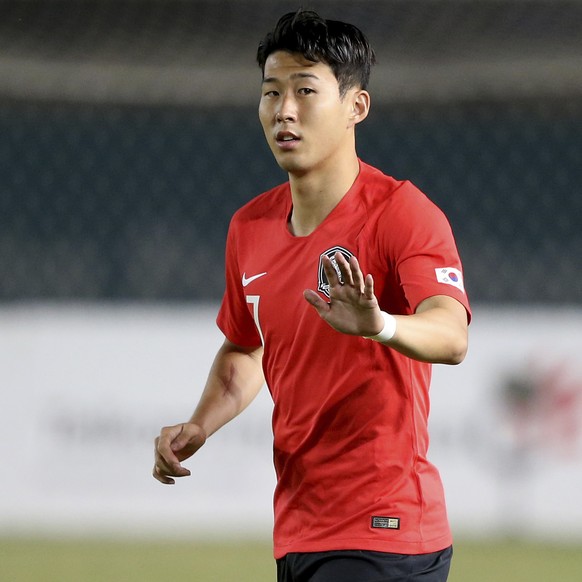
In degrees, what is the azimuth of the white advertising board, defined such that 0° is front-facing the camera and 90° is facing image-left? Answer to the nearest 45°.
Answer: approximately 0°

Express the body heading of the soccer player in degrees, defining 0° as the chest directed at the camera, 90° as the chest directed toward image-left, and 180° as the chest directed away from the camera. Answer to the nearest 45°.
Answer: approximately 45°

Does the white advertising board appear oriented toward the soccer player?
yes

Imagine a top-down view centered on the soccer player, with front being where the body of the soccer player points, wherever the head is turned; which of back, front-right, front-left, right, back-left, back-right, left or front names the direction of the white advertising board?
back-right
